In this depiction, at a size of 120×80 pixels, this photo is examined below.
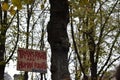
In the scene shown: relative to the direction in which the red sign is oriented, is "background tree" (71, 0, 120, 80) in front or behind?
behind

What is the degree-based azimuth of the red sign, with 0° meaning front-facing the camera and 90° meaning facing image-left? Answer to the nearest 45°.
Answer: approximately 0°
